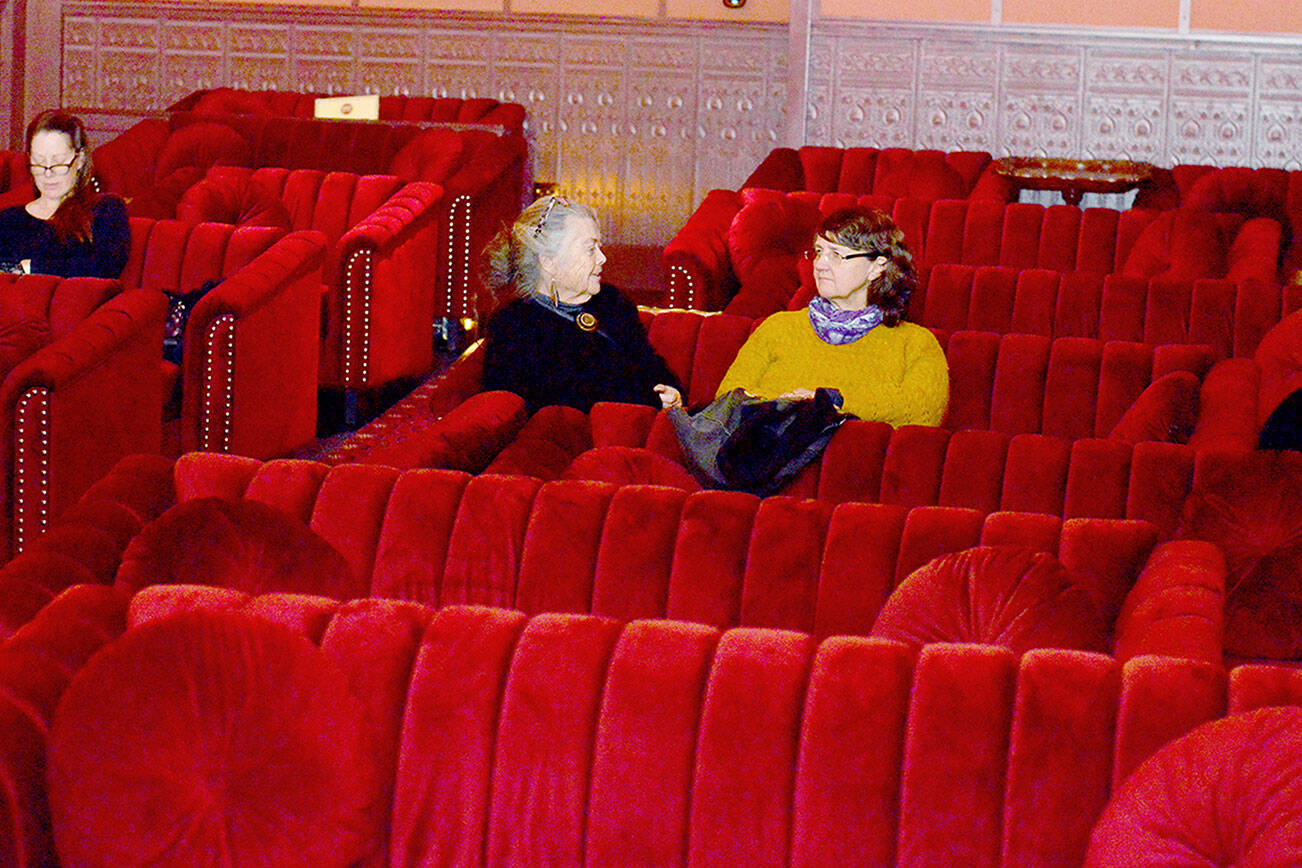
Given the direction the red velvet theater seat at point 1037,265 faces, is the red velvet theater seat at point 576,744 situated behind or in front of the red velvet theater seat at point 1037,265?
in front

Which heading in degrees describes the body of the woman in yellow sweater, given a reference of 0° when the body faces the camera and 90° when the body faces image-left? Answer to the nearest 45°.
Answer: approximately 45°

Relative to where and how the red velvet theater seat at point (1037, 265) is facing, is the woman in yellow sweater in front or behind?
in front

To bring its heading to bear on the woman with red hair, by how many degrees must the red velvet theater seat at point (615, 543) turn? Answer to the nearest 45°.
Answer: approximately 135° to its right

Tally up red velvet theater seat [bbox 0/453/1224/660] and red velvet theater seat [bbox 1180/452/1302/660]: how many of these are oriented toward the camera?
2

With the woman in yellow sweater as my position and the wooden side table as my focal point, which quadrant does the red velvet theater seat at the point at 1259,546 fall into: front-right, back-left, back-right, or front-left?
back-right

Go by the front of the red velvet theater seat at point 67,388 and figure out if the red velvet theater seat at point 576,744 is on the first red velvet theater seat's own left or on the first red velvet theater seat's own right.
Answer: on the first red velvet theater seat's own left

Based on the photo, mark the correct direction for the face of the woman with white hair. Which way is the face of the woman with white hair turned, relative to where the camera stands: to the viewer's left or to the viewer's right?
to the viewer's right

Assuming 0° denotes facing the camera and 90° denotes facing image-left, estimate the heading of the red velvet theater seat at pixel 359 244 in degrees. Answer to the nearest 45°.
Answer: approximately 45°

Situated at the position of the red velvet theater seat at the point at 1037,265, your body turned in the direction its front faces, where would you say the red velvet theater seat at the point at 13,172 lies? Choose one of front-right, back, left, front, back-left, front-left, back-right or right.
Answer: right

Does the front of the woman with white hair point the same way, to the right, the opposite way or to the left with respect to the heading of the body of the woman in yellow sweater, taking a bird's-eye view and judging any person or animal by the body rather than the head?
to the left

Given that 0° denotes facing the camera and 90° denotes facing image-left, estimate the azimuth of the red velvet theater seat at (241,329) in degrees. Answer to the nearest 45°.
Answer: approximately 45°

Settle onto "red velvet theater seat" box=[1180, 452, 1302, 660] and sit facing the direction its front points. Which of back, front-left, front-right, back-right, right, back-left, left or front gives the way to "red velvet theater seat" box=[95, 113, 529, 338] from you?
back-right

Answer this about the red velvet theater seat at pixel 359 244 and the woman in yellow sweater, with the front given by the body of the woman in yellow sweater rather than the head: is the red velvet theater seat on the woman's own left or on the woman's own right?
on the woman's own right
